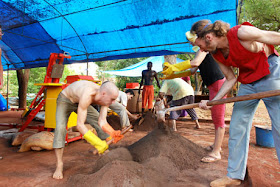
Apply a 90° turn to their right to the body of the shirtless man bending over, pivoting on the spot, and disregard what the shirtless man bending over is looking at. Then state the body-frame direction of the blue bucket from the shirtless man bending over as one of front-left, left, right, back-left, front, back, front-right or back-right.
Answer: back-left

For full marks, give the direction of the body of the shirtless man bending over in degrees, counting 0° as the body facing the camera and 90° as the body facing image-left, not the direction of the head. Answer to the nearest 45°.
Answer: approximately 315°

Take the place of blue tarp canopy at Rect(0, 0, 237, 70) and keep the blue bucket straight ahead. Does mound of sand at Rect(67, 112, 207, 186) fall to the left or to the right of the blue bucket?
right

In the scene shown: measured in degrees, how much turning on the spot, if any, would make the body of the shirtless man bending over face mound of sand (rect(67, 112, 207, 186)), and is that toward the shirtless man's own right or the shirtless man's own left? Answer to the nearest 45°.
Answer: approximately 45° to the shirtless man's own left
